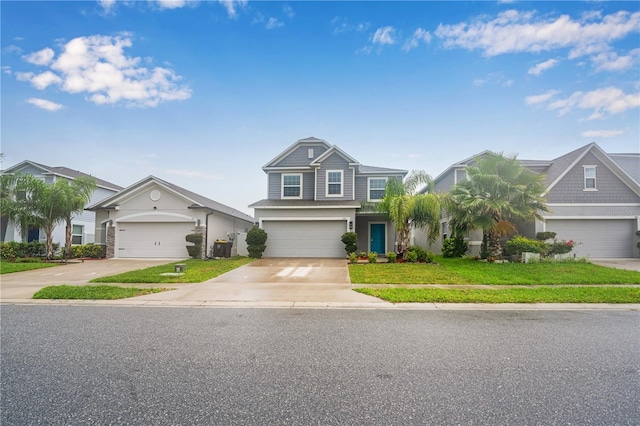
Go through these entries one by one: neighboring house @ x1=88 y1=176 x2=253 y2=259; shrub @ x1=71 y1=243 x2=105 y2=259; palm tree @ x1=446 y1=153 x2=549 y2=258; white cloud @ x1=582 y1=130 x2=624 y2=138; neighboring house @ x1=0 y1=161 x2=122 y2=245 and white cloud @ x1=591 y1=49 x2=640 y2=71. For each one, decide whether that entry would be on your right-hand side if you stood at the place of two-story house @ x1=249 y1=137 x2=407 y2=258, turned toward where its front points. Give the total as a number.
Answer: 3

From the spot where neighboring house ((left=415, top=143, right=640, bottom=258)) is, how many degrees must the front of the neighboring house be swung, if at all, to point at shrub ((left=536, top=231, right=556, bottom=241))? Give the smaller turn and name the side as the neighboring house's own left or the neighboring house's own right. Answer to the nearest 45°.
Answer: approximately 45° to the neighboring house's own right

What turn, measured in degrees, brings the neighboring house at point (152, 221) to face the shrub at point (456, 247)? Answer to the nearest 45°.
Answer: approximately 45° to its left

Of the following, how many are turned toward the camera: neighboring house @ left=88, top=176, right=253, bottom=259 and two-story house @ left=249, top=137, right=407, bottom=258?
2

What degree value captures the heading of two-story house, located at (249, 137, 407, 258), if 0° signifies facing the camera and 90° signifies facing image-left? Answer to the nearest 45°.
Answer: approximately 0°

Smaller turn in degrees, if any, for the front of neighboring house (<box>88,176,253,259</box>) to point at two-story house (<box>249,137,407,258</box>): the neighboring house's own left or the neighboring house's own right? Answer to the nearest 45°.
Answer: approximately 90° to the neighboring house's own left

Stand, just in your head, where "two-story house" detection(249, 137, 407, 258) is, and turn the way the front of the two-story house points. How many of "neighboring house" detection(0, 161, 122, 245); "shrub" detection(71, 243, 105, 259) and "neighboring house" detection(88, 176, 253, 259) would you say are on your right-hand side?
3
